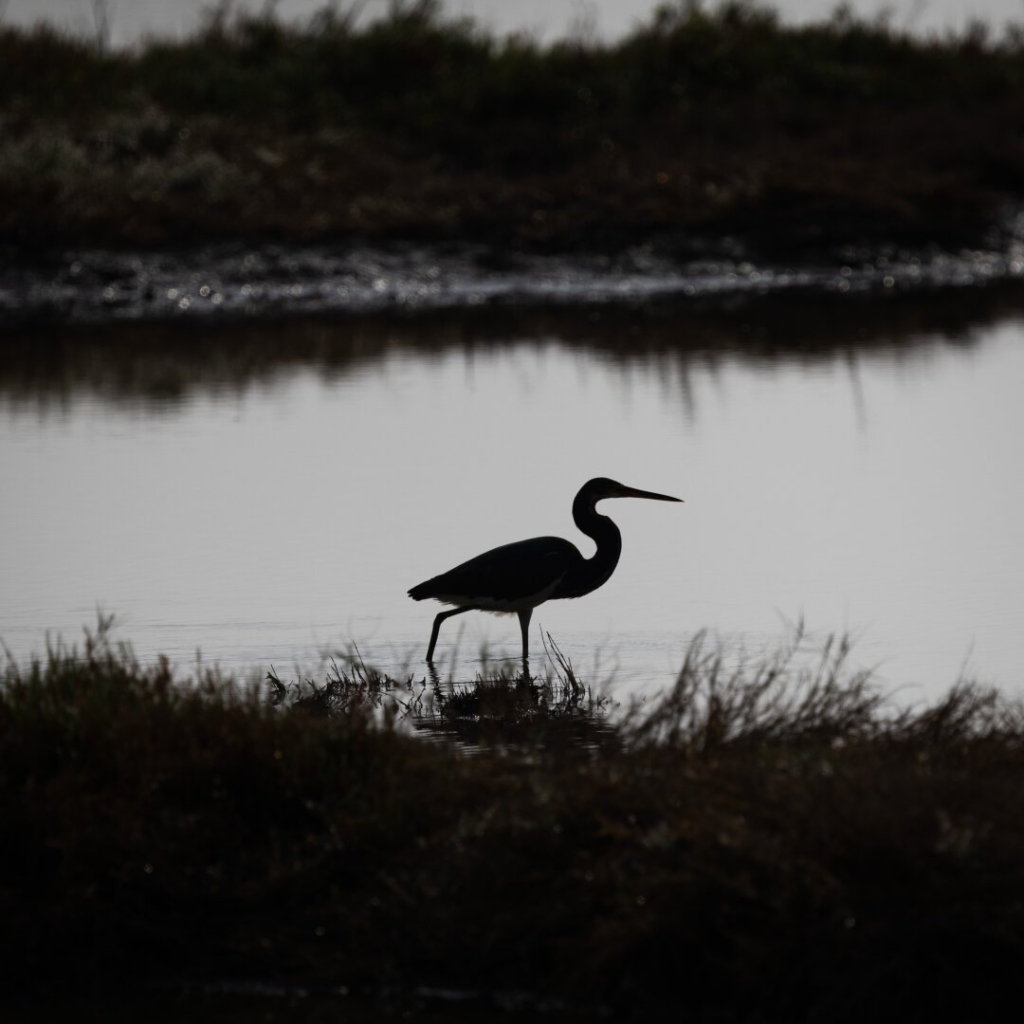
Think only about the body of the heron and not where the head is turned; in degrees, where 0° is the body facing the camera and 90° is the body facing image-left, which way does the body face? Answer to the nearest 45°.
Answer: approximately 270°
